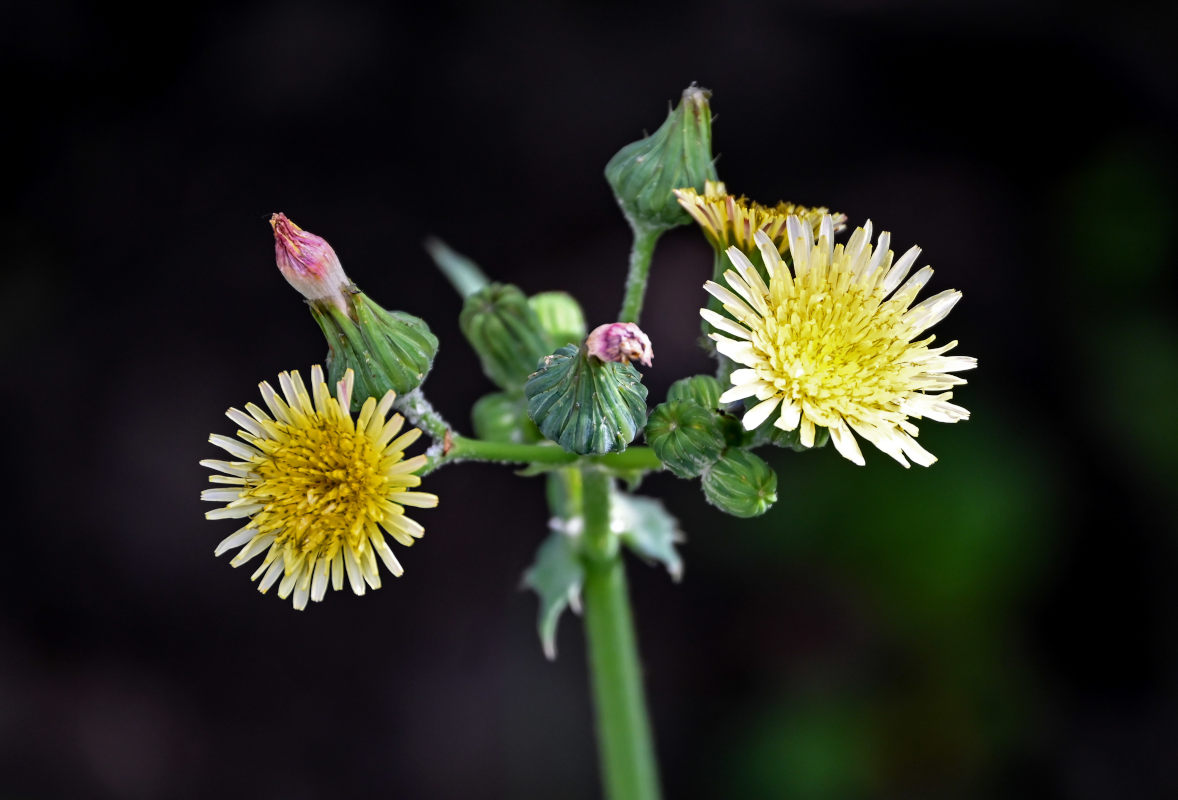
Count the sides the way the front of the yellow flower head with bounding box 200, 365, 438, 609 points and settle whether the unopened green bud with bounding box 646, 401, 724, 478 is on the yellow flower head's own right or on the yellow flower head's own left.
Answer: on the yellow flower head's own left

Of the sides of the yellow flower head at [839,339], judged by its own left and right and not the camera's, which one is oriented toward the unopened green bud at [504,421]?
right

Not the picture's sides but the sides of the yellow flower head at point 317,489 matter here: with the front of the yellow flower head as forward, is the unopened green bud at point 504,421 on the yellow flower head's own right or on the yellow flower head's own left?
on the yellow flower head's own left

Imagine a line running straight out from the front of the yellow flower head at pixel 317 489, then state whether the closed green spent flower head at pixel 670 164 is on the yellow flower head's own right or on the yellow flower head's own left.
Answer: on the yellow flower head's own left

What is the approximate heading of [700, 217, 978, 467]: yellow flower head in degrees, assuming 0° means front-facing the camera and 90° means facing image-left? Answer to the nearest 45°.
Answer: approximately 0°

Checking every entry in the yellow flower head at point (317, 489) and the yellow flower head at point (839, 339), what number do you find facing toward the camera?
2
